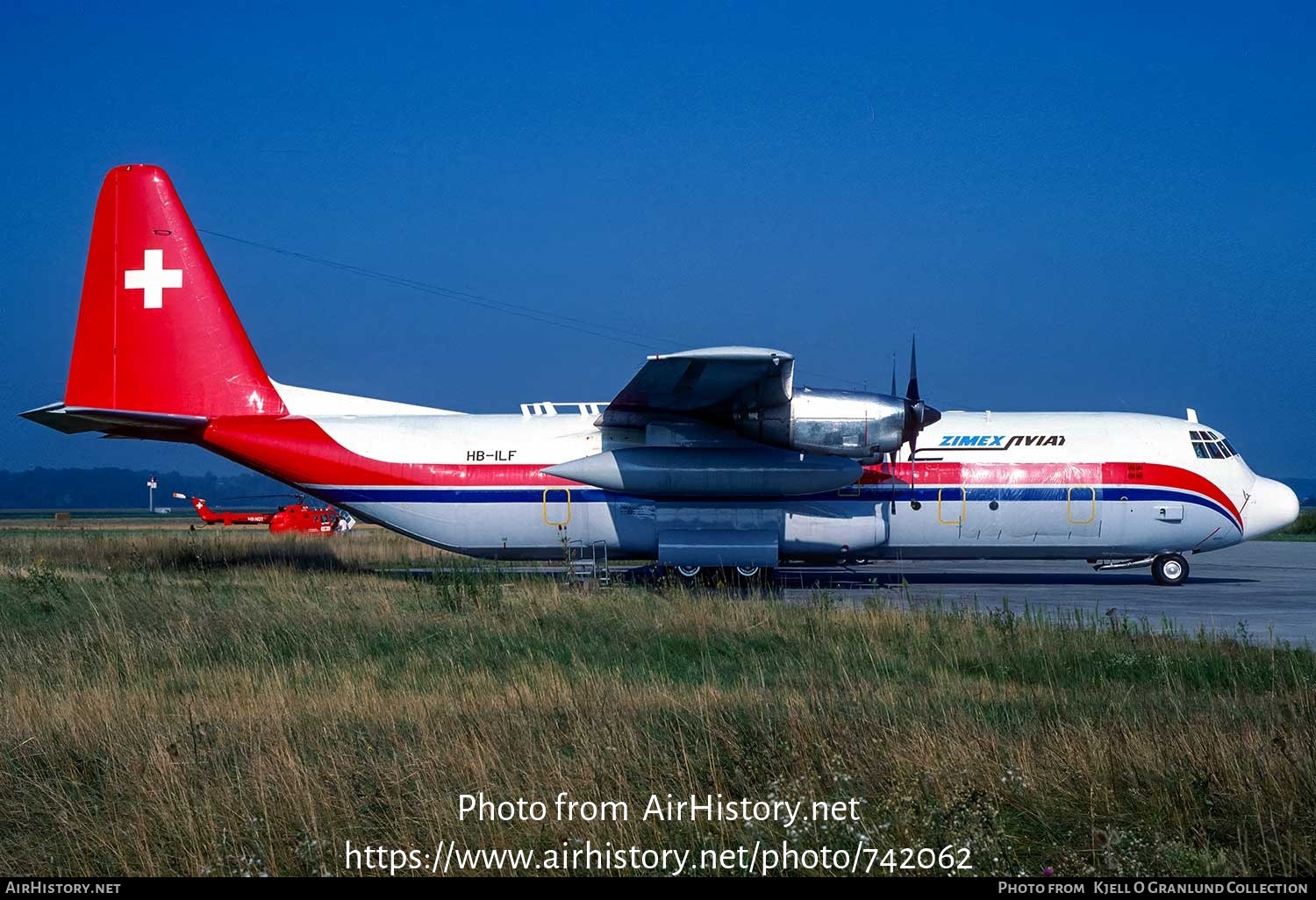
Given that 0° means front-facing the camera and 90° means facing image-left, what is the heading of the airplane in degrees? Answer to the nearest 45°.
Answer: approximately 270°
